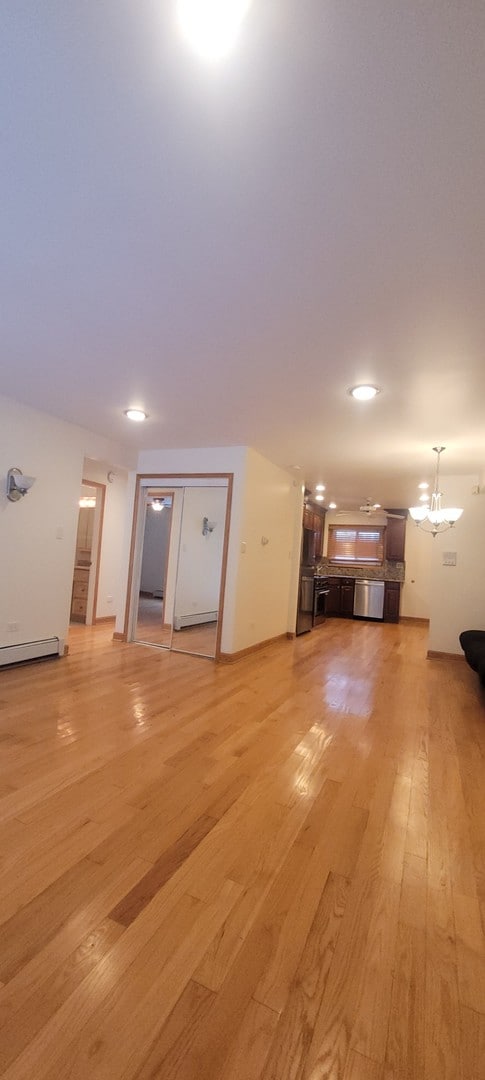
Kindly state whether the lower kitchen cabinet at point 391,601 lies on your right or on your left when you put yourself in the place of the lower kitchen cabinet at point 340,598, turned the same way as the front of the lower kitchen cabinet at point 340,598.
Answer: on your left

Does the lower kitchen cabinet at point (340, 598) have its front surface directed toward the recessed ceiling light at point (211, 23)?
yes

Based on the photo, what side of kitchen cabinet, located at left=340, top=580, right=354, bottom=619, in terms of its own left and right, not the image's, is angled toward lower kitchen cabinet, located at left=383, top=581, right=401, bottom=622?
left

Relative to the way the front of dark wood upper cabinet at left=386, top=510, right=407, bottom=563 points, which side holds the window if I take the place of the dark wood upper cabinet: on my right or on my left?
on my right

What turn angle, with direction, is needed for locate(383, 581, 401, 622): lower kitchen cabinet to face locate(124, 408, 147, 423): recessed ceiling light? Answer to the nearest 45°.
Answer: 0° — it already faces it

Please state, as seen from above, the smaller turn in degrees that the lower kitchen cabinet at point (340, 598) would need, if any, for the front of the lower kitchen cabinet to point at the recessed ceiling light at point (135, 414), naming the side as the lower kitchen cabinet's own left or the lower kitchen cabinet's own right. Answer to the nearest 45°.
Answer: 0° — it already faces it

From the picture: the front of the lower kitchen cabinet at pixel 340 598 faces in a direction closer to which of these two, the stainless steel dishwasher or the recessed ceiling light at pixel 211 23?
the recessed ceiling light

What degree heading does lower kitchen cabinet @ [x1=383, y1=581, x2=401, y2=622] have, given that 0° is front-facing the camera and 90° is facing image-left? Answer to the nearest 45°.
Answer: approximately 0°
